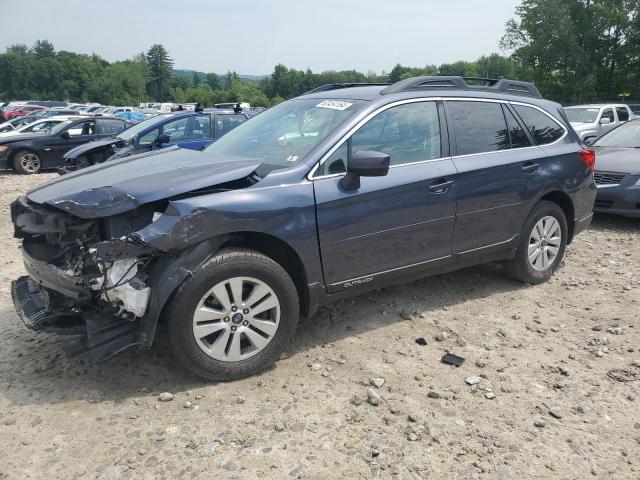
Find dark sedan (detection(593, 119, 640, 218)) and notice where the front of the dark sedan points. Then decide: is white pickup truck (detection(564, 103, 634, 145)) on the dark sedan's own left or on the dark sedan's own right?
on the dark sedan's own right

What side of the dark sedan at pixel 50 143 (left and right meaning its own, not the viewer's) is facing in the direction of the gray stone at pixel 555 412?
left

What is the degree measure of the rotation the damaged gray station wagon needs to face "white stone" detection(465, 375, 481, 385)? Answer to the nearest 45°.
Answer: approximately 135° to its left

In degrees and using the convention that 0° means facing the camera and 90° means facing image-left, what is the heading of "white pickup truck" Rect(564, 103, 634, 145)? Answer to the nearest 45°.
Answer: approximately 45°

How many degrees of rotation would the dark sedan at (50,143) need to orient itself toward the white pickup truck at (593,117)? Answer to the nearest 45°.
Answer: approximately 180°

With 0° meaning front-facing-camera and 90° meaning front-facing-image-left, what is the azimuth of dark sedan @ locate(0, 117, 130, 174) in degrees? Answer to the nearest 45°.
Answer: approximately 90°

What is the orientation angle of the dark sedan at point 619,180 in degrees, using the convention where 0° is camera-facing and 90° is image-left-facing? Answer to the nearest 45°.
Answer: approximately 45°
